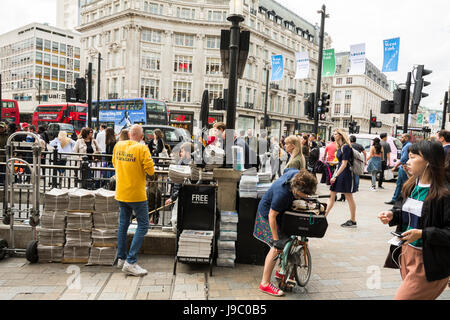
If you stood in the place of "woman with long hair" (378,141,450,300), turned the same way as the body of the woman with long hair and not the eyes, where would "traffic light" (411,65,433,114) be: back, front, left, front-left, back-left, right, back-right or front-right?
back-right

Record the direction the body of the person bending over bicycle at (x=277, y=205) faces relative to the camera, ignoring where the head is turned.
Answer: to the viewer's right

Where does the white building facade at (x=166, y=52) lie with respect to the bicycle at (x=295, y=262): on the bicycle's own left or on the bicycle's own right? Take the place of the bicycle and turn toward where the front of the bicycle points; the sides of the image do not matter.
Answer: on the bicycle's own left

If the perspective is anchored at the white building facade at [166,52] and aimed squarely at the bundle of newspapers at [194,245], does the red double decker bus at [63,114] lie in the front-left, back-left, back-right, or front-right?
front-right

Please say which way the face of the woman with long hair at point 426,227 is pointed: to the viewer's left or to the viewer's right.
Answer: to the viewer's left

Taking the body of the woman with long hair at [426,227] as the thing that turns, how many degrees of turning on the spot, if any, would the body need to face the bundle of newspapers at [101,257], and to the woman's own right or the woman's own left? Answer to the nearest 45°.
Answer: approximately 45° to the woman's own right

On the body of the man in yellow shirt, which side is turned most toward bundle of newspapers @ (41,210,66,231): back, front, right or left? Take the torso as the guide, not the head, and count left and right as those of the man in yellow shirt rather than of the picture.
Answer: left

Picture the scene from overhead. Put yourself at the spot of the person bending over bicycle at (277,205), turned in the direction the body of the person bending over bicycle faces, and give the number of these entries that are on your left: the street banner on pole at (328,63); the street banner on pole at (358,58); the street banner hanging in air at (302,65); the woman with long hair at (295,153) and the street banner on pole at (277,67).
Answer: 5

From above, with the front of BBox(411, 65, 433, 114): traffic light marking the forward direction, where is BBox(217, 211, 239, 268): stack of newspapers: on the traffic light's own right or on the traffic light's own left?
on the traffic light's own right

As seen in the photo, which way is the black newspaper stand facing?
toward the camera

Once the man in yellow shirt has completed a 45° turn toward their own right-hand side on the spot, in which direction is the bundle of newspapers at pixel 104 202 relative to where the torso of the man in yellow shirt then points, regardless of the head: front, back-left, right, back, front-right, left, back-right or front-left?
back-left
